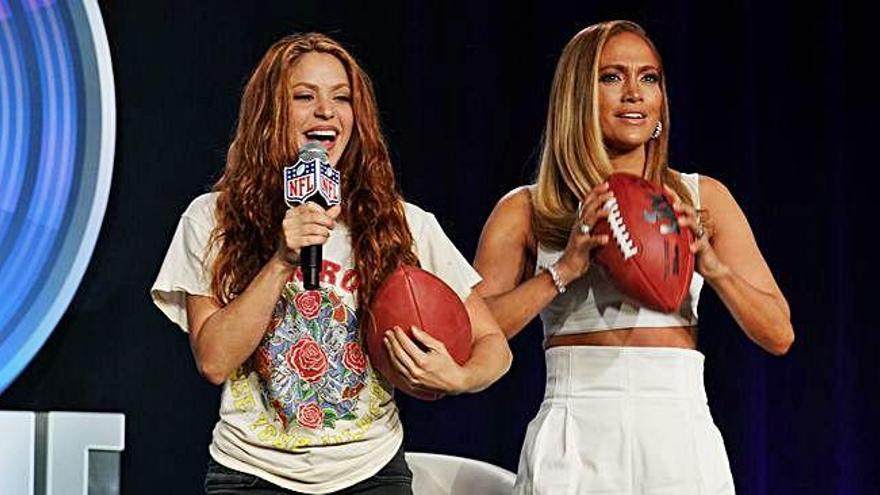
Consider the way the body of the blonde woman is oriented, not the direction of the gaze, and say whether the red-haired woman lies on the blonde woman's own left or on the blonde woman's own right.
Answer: on the blonde woman's own right

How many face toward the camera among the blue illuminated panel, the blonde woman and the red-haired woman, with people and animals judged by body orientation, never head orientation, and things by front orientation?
3

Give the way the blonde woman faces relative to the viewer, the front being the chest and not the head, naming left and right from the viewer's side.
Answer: facing the viewer

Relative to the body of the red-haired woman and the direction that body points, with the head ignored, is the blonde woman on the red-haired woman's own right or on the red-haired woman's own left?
on the red-haired woman's own left

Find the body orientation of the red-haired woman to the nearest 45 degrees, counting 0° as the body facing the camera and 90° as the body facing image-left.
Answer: approximately 0°

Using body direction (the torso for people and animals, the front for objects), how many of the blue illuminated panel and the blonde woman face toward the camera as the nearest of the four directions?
2

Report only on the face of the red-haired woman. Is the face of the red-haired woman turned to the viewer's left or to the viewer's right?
to the viewer's right

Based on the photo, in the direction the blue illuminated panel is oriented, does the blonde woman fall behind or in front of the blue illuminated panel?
in front

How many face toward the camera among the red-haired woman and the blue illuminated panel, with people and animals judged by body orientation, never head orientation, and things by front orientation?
2
